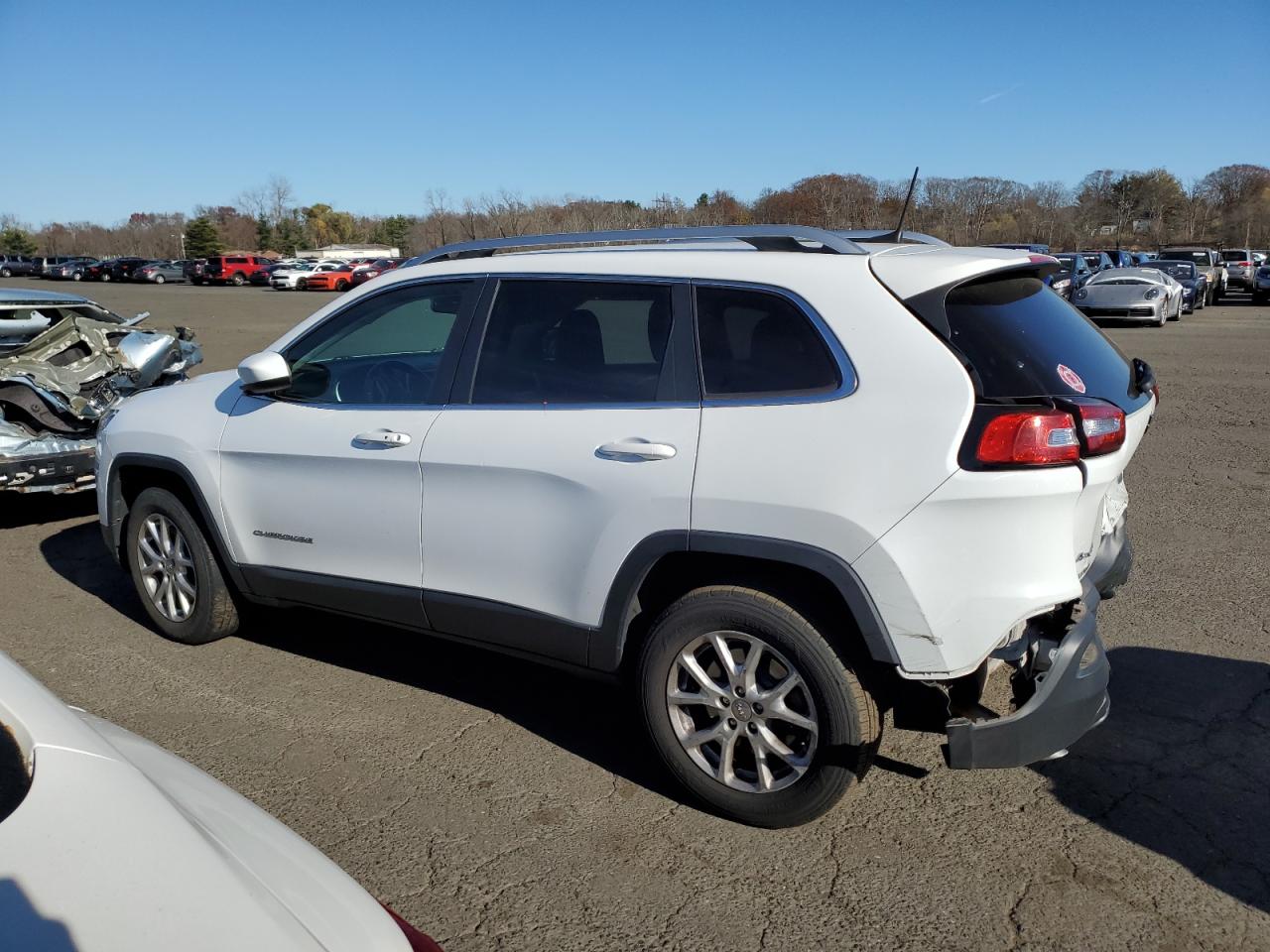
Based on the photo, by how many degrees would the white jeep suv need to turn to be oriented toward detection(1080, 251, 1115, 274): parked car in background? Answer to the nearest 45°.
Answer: approximately 90° to its right

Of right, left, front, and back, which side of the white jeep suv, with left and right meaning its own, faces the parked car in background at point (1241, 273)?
right

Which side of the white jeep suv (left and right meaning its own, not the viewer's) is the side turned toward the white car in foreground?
left

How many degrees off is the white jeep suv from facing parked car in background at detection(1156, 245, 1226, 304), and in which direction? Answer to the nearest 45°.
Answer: approximately 90° to its right

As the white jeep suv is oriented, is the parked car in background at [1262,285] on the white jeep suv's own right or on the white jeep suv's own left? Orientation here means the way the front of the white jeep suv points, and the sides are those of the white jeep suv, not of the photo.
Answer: on the white jeep suv's own right

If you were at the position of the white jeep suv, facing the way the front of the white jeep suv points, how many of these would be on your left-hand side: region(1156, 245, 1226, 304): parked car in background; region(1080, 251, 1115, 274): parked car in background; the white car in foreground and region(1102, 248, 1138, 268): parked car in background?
1

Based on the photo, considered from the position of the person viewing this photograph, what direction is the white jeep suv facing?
facing away from the viewer and to the left of the viewer

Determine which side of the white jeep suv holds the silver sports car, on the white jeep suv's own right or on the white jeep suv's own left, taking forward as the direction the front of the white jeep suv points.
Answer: on the white jeep suv's own right

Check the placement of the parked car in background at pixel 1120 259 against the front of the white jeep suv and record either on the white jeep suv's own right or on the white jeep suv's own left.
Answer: on the white jeep suv's own right

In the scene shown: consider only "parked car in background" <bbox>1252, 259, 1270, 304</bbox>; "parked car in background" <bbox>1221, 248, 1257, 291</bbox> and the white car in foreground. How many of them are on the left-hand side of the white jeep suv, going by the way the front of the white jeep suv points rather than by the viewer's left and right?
1

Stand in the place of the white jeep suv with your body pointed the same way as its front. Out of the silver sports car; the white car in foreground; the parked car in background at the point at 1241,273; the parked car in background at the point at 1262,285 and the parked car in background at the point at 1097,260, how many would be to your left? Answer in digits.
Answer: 1

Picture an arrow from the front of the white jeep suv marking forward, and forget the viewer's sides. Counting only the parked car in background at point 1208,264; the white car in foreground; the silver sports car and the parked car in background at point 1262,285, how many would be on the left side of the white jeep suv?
1
